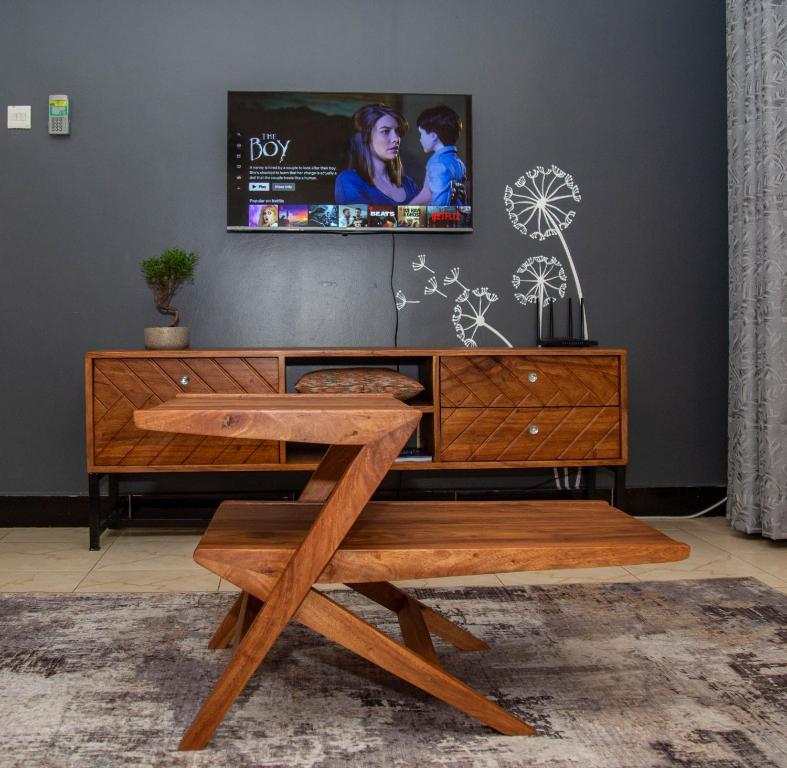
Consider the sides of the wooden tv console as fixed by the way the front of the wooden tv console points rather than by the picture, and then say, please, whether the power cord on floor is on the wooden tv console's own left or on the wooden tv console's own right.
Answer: on the wooden tv console's own left

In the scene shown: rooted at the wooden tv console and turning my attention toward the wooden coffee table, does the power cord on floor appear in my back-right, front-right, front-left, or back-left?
back-left

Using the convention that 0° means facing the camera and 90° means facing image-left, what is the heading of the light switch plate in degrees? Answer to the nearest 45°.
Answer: approximately 0°

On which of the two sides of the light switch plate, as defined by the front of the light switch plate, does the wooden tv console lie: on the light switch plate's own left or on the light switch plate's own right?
on the light switch plate's own left

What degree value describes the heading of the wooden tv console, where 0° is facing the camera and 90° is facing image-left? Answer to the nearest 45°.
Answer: approximately 0°

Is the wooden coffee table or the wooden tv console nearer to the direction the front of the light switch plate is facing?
the wooden coffee table

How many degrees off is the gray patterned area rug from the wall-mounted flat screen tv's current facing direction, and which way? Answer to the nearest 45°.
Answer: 0° — it already faces it

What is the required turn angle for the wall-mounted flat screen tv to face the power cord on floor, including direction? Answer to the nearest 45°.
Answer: approximately 90° to its left

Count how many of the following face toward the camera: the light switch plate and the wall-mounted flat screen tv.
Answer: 2
